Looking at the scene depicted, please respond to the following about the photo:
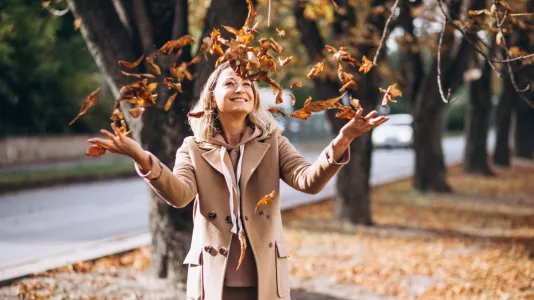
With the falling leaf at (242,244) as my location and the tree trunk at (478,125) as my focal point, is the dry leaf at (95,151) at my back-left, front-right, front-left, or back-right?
back-left

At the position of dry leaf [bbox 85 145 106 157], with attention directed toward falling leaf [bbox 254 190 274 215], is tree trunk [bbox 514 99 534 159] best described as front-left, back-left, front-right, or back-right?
front-left

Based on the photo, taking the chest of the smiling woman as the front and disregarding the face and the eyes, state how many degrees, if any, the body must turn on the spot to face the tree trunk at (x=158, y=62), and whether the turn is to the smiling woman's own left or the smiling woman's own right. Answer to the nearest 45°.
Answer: approximately 180°

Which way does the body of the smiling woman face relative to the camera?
toward the camera

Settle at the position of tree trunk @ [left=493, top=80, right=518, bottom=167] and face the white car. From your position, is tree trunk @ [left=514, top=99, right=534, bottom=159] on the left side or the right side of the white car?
right

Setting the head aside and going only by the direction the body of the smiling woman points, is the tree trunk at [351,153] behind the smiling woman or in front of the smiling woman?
behind

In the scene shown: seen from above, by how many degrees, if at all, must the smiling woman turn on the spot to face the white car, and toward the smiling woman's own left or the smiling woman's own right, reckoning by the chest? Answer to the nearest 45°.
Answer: approximately 180°

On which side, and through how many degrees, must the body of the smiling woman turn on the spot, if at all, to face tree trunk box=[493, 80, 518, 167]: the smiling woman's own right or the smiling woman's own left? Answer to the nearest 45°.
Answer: approximately 135° to the smiling woman's own left
